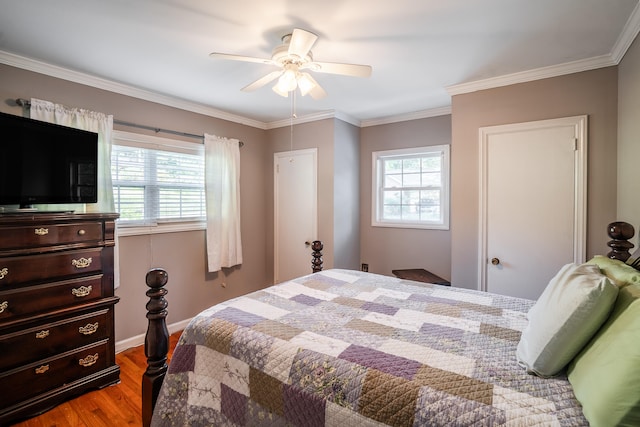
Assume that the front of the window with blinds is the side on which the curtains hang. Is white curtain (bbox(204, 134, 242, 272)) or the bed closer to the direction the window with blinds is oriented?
the bed

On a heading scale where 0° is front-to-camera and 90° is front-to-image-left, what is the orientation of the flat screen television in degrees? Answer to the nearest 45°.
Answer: approximately 315°

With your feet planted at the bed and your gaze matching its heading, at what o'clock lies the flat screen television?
The flat screen television is roughly at 11 o'clock from the bed.

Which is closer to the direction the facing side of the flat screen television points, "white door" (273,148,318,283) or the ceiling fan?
the ceiling fan

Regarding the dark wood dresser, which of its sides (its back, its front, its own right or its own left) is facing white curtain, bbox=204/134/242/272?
left

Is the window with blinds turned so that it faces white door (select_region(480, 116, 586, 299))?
yes

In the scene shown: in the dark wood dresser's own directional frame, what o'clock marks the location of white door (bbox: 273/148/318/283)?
The white door is roughly at 10 o'clock from the dark wood dresser.

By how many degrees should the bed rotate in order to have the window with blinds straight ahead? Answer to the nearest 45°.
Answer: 0° — it already faces it

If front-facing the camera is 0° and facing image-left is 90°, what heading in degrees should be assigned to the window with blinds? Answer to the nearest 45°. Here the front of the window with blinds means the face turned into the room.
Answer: approximately 315°
